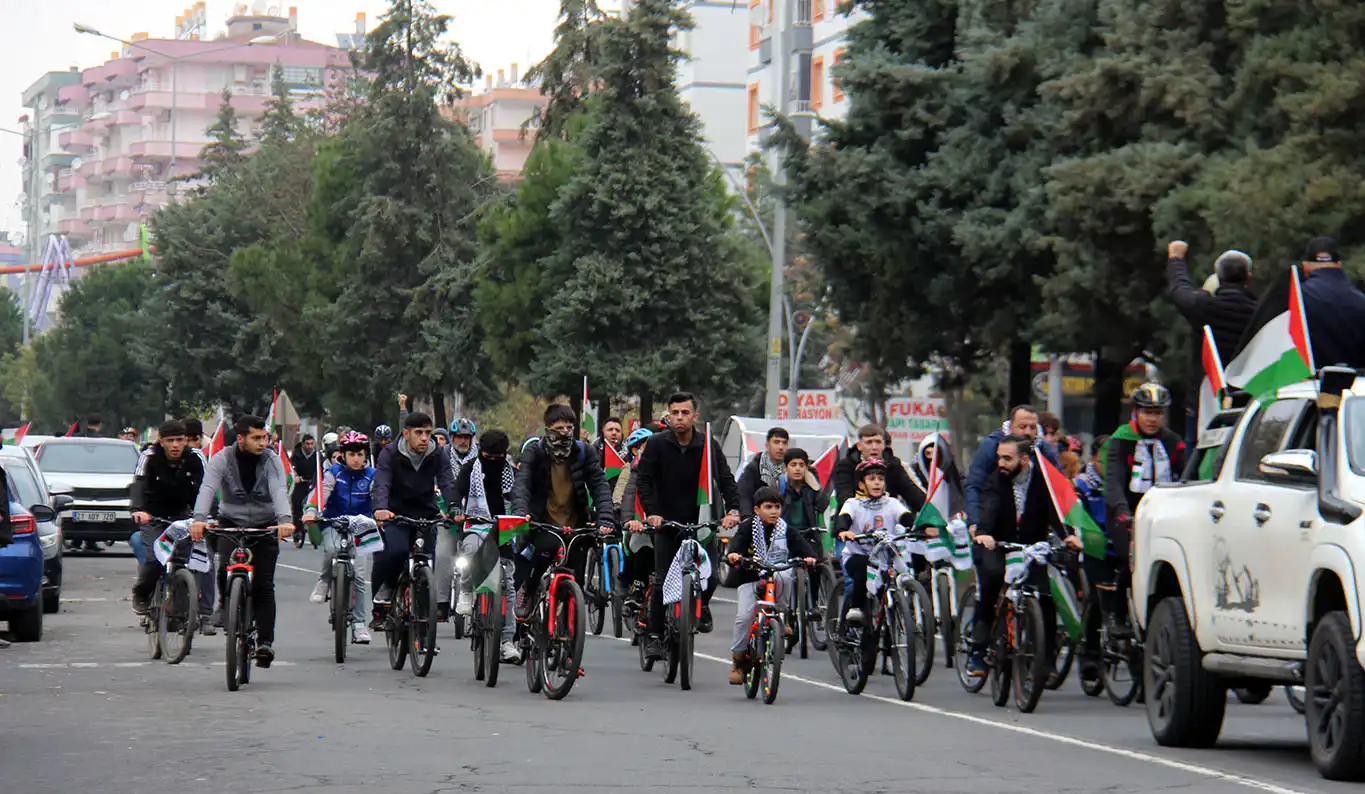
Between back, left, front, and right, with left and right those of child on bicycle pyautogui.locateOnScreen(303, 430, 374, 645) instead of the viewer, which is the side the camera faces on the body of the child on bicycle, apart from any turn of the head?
front

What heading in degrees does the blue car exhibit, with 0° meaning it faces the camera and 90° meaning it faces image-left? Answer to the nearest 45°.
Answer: approximately 180°

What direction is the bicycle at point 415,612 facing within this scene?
toward the camera

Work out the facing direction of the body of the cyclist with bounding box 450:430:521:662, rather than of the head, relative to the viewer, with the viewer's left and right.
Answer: facing the viewer

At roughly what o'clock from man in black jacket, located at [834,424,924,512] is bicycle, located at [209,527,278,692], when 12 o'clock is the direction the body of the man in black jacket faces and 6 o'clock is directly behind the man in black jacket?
The bicycle is roughly at 2 o'clock from the man in black jacket.

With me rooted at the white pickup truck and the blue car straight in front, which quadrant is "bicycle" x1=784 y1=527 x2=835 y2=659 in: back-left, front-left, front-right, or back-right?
front-right

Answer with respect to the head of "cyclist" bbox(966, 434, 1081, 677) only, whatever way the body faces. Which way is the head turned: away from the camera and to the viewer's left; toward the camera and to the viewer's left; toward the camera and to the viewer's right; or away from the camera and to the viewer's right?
toward the camera and to the viewer's left

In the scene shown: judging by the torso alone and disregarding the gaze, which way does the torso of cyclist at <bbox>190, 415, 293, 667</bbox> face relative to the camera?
toward the camera

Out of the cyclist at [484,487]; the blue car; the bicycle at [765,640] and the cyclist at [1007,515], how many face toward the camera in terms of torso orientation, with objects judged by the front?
3
